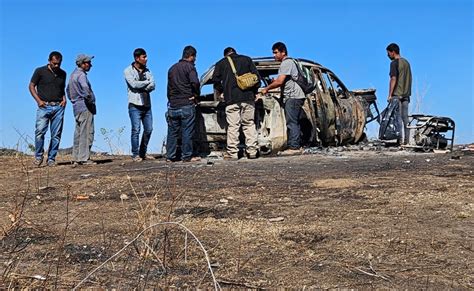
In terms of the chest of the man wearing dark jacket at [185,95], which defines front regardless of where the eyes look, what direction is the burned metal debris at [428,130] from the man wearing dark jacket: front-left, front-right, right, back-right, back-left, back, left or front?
front-right

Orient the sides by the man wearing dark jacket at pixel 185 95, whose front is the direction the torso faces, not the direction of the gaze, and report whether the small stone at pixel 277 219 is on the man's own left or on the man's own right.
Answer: on the man's own right

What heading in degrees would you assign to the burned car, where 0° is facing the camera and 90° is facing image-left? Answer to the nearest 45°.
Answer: approximately 225°

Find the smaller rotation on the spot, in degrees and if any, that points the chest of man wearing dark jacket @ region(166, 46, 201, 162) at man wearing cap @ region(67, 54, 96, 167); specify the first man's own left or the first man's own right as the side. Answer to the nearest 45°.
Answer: approximately 135° to the first man's own left

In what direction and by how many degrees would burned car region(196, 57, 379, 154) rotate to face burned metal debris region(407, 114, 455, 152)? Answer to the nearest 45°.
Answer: approximately 45° to its right

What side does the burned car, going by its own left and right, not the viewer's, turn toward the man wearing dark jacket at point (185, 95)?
back

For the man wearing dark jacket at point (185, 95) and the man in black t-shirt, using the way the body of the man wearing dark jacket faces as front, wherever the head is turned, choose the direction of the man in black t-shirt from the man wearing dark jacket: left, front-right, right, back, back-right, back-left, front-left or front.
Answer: back-left

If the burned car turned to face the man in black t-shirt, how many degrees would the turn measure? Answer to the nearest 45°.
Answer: approximately 135° to its left
